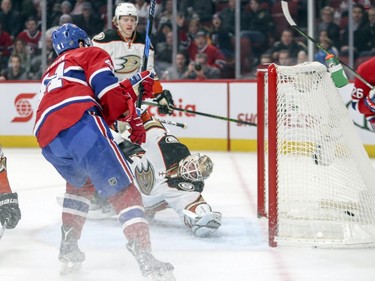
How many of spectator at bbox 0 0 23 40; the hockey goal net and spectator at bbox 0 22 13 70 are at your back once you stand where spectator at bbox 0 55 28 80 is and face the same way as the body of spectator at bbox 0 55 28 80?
2

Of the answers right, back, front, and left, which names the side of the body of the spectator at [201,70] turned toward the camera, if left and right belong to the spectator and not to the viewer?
front

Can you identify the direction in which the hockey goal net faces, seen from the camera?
facing to the left of the viewer

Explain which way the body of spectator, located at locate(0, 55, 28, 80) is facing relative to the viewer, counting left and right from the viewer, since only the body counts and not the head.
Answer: facing the viewer

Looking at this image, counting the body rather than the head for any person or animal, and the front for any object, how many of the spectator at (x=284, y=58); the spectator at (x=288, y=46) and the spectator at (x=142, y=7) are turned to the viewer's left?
0

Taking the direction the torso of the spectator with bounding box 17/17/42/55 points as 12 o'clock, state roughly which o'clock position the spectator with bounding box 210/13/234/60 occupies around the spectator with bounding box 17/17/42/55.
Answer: the spectator with bounding box 210/13/234/60 is roughly at 10 o'clock from the spectator with bounding box 17/17/42/55.

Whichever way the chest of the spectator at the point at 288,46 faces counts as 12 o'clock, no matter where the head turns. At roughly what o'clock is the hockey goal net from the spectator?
The hockey goal net is roughly at 12 o'clock from the spectator.

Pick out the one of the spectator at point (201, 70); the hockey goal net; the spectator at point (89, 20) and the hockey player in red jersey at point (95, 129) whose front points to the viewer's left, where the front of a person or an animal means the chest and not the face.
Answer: the hockey goal net

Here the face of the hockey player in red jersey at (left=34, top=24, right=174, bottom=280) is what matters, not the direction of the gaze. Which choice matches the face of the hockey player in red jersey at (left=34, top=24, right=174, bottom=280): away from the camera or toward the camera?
away from the camera

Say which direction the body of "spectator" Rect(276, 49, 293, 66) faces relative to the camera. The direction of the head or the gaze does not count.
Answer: toward the camera

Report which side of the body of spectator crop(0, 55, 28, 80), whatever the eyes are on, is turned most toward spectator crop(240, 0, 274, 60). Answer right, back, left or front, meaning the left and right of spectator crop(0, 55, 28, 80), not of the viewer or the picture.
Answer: left

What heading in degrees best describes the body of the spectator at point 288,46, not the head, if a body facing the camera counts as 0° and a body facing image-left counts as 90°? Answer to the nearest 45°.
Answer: approximately 0°
